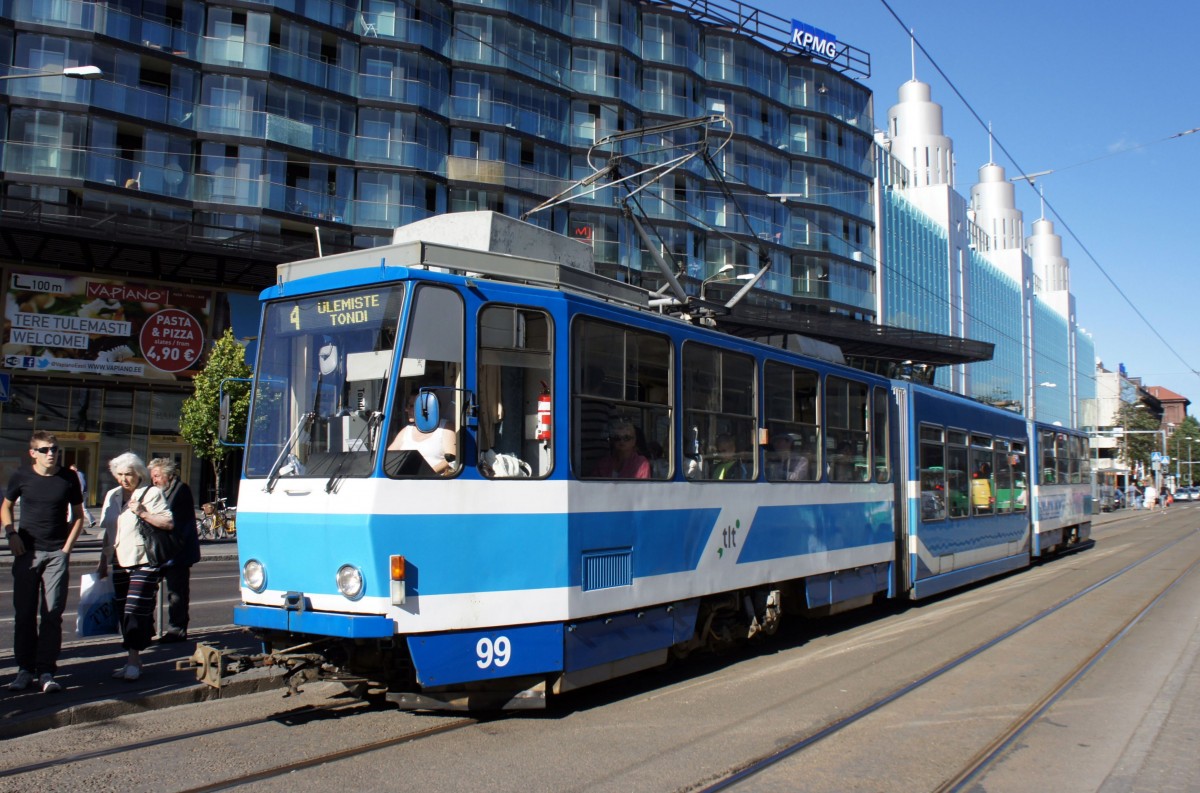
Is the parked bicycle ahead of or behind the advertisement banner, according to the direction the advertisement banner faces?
ahead

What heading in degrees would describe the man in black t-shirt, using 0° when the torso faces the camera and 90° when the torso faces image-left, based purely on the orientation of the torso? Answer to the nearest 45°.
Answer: approximately 0°

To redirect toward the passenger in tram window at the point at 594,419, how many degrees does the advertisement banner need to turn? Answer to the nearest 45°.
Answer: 0° — it already faces them

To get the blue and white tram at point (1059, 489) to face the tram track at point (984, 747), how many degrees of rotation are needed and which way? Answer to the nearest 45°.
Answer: approximately 45° to its left

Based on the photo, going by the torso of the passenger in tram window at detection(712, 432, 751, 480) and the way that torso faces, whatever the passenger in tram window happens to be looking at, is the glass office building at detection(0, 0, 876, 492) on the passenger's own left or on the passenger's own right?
on the passenger's own right

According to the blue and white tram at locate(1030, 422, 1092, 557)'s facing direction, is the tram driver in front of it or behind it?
in front

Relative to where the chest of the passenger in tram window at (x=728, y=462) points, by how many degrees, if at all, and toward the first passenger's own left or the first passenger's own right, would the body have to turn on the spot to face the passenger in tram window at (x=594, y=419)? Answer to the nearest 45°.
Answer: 0° — they already face them

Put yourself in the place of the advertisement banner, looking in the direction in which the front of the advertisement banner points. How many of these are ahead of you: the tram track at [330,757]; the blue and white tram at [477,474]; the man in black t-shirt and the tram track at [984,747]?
4

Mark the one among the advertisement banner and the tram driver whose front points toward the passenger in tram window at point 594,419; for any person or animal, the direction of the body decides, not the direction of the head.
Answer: the advertisement banner

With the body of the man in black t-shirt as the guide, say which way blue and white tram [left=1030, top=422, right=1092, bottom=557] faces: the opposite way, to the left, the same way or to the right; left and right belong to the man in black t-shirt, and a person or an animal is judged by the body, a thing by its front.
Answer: to the right

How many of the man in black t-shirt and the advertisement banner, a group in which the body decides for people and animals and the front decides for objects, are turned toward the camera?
2
